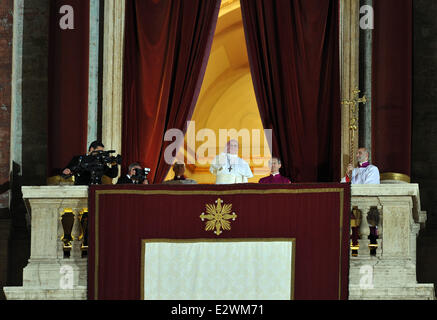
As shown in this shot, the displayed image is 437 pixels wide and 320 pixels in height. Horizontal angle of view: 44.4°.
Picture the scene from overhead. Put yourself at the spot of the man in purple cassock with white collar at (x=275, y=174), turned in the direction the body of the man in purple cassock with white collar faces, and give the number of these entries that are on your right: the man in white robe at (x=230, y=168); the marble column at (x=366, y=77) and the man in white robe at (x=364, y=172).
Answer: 1

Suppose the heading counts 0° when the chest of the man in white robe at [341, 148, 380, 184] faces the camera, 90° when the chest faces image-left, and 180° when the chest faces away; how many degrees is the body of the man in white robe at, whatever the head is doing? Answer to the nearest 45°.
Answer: approximately 45°

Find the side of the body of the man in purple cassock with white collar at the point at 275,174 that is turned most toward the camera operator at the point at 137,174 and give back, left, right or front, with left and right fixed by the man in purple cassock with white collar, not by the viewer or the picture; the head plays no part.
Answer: right

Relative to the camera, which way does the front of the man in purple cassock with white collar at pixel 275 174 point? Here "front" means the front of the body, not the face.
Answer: toward the camera

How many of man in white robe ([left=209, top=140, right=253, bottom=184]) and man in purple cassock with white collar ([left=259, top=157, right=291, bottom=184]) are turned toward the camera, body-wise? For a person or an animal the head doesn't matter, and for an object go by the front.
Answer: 2

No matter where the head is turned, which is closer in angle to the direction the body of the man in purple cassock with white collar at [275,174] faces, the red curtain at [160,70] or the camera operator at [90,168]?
the camera operator

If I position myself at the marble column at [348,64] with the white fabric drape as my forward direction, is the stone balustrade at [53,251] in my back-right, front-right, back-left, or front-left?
front-right

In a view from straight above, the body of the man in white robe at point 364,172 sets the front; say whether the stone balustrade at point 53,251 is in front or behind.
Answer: in front

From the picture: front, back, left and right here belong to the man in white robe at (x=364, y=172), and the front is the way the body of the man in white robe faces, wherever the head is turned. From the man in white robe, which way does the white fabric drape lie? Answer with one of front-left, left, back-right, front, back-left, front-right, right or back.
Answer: front

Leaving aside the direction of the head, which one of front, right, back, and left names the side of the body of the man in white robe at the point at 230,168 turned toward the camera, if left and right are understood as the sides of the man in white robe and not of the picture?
front
